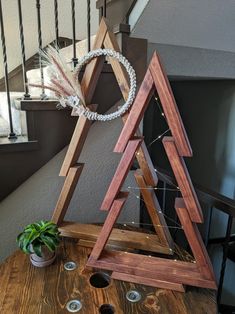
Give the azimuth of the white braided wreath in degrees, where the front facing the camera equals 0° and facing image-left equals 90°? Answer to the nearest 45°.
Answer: approximately 0°
